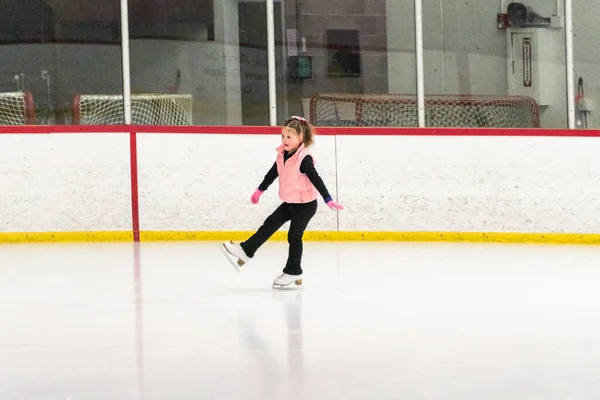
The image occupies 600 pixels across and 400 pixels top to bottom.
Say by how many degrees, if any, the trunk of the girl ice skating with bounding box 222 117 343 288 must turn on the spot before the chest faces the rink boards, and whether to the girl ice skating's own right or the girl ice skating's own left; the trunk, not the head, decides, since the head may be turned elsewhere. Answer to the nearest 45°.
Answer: approximately 135° to the girl ice skating's own right

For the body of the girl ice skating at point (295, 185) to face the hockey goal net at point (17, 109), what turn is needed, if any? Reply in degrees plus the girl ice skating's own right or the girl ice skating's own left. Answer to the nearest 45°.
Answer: approximately 90° to the girl ice skating's own right

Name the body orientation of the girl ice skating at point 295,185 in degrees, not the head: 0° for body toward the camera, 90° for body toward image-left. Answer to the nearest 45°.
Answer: approximately 45°
